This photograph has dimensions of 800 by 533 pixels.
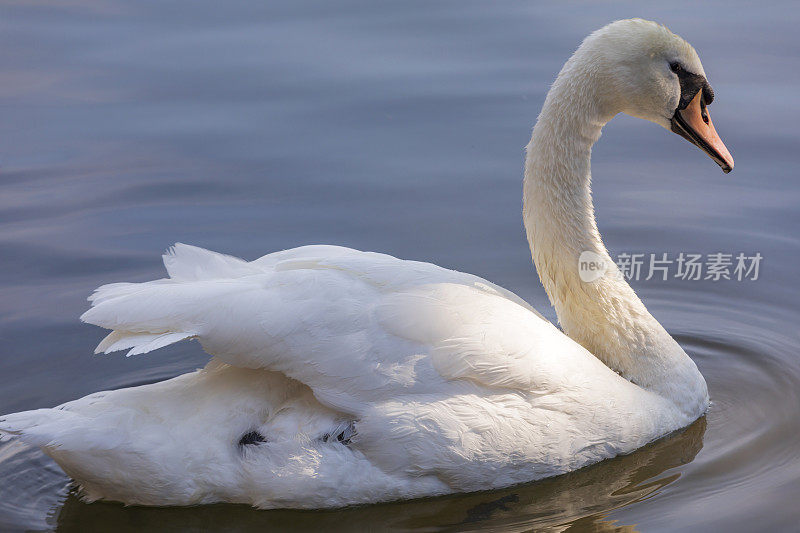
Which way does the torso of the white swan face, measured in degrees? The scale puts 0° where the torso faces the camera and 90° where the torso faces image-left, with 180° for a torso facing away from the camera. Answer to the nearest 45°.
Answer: approximately 270°
